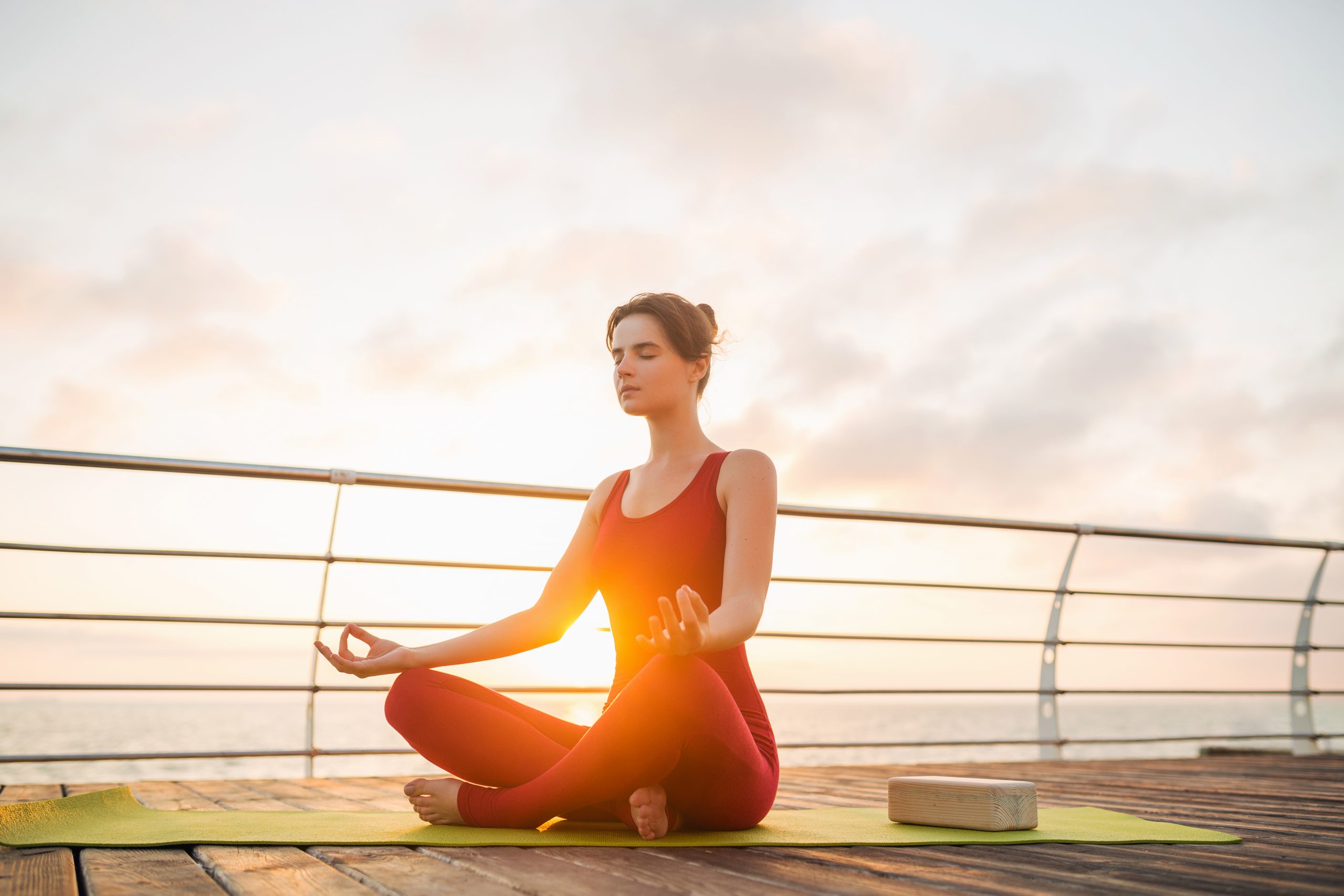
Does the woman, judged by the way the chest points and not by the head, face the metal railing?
no

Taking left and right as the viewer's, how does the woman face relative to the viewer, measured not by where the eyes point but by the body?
facing the viewer and to the left of the viewer
